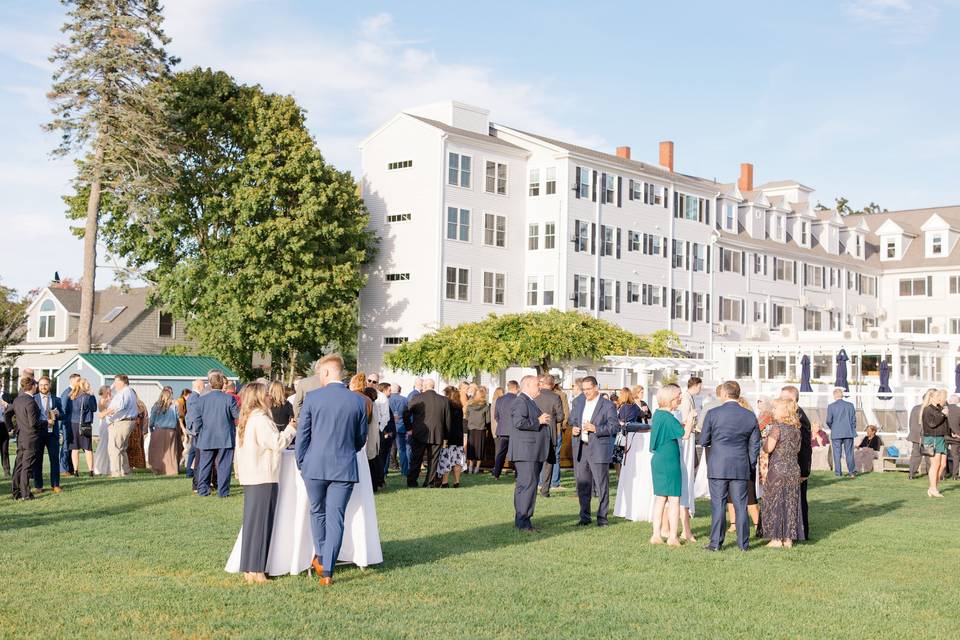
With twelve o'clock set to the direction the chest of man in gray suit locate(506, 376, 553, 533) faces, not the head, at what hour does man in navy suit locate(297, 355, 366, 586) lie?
The man in navy suit is roughly at 4 o'clock from the man in gray suit.

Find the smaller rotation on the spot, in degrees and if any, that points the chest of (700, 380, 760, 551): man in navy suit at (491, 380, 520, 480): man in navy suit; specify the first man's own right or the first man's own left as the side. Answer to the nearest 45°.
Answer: approximately 45° to the first man's own left

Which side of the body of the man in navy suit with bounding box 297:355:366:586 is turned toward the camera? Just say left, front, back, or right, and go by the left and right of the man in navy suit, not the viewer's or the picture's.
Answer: back

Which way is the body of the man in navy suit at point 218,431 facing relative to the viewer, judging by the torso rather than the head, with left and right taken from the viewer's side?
facing away from the viewer

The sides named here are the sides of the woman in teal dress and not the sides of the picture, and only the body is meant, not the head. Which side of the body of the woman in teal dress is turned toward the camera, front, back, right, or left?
right

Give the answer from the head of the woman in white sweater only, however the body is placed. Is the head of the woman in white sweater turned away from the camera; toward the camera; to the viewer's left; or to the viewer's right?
to the viewer's right

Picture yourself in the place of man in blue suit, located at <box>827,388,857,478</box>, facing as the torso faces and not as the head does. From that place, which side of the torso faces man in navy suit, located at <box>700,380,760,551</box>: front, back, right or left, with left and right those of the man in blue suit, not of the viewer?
back

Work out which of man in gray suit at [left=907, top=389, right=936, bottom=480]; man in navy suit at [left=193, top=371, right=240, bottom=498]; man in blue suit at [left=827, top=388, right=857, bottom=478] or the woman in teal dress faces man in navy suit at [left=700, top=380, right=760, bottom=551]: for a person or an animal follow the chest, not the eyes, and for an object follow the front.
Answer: the woman in teal dress

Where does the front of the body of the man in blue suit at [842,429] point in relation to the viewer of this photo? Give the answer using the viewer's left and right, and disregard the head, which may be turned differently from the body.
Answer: facing away from the viewer

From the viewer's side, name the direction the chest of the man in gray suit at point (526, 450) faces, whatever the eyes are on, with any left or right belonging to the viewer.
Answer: facing to the right of the viewer

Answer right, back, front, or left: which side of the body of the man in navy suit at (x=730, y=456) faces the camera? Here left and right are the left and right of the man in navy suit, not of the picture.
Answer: back

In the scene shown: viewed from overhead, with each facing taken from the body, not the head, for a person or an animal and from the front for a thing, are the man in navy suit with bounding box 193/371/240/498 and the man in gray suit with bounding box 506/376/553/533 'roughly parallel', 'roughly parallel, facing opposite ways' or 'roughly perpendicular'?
roughly perpendicular

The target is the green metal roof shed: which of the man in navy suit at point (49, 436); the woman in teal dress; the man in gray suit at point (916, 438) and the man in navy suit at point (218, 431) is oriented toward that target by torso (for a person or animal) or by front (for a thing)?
the man in navy suit at point (218, 431)

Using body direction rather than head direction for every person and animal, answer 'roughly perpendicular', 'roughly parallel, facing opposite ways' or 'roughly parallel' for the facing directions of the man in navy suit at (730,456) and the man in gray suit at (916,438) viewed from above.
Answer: roughly perpendicular
